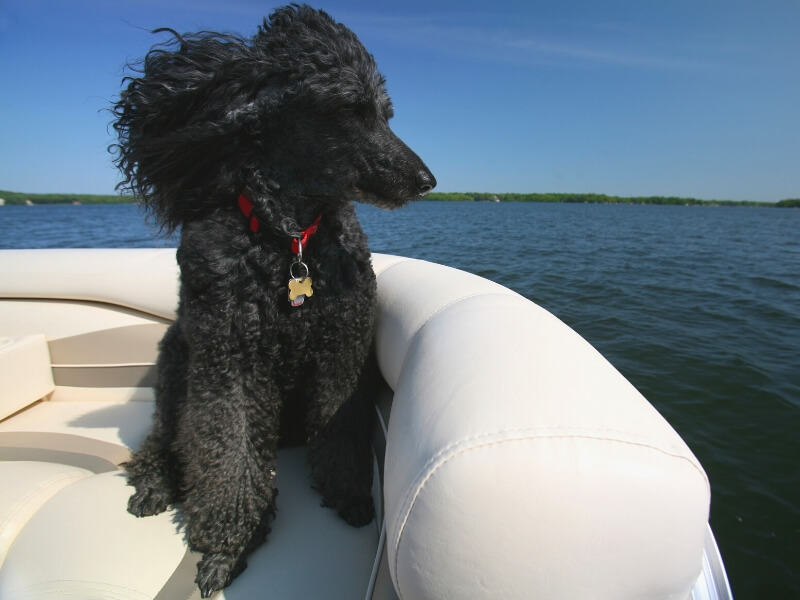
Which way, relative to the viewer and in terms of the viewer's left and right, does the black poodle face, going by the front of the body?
facing the viewer and to the right of the viewer
